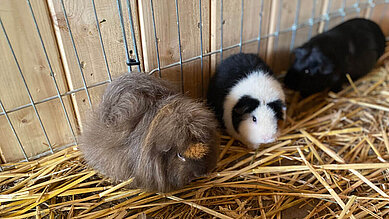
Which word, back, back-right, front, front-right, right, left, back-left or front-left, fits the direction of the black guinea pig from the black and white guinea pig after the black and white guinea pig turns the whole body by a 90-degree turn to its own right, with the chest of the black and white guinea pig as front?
back

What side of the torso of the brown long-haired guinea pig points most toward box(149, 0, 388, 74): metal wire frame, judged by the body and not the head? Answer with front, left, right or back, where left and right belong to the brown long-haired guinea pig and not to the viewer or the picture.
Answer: left

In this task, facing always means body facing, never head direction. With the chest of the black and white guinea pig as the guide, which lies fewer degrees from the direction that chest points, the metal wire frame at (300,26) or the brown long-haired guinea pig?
the brown long-haired guinea pig

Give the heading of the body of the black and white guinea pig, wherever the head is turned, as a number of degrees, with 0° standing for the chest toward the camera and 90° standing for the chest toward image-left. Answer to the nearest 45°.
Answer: approximately 315°

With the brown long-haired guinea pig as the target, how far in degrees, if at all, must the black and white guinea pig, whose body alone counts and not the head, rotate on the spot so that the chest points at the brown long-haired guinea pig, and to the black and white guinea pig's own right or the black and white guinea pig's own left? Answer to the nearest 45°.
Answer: approximately 90° to the black and white guinea pig's own right

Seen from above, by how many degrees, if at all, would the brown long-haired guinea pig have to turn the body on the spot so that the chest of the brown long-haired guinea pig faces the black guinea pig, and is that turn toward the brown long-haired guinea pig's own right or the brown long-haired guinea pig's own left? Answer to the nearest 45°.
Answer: approximately 90° to the brown long-haired guinea pig's own left

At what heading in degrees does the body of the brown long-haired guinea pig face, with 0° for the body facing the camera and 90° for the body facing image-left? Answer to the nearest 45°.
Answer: approximately 315°

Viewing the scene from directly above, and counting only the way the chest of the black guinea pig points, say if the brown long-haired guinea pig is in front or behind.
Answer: in front

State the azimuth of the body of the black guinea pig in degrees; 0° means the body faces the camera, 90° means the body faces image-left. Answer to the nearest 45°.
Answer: approximately 45°
